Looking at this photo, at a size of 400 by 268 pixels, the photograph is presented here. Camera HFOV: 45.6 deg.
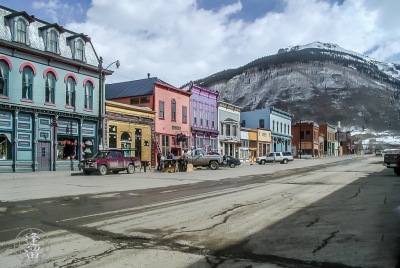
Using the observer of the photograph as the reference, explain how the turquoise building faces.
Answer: facing the viewer and to the right of the viewer

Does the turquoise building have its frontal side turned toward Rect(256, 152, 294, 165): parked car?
no

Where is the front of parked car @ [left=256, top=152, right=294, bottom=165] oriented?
to the viewer's left

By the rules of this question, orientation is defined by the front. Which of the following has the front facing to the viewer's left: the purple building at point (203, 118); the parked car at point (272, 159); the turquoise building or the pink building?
the parked car

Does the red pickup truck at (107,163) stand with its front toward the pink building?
no

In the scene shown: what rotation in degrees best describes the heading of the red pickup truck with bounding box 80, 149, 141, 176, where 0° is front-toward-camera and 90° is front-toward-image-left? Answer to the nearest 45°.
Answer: approximately 45°

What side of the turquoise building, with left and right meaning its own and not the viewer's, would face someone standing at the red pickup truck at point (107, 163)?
front

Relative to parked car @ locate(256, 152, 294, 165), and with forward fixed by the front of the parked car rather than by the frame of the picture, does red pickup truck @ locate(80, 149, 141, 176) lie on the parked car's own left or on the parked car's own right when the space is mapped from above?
on the parked car's own left

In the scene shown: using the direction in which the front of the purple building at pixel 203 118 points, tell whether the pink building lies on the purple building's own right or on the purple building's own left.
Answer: on the purple building's own right

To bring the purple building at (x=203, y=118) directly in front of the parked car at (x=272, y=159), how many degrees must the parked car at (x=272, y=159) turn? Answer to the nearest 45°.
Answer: approximately 45° to its left

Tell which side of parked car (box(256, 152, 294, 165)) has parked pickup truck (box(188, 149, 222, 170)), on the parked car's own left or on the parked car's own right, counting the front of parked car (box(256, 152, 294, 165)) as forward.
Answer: on the parked car's own left

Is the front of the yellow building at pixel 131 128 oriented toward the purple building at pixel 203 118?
no

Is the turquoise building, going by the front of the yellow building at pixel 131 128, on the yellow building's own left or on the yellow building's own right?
on the yellow building's own right

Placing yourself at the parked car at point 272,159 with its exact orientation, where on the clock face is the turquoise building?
The turquoise building is roughly at 10 o'clock from the parked car.

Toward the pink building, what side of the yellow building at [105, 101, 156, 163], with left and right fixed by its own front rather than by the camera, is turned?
left
